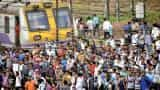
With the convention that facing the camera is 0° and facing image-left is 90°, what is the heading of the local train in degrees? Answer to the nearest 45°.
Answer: approximately 315°

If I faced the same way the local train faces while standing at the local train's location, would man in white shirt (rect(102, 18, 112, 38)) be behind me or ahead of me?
ahead

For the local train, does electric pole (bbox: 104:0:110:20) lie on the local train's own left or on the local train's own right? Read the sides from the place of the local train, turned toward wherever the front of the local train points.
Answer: on the local train's own left

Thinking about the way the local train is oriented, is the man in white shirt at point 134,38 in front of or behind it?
in front

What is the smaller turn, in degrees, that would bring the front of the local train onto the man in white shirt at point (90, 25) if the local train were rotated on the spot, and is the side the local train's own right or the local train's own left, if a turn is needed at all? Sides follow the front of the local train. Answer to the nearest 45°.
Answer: approximately 45° to the local train's own left
